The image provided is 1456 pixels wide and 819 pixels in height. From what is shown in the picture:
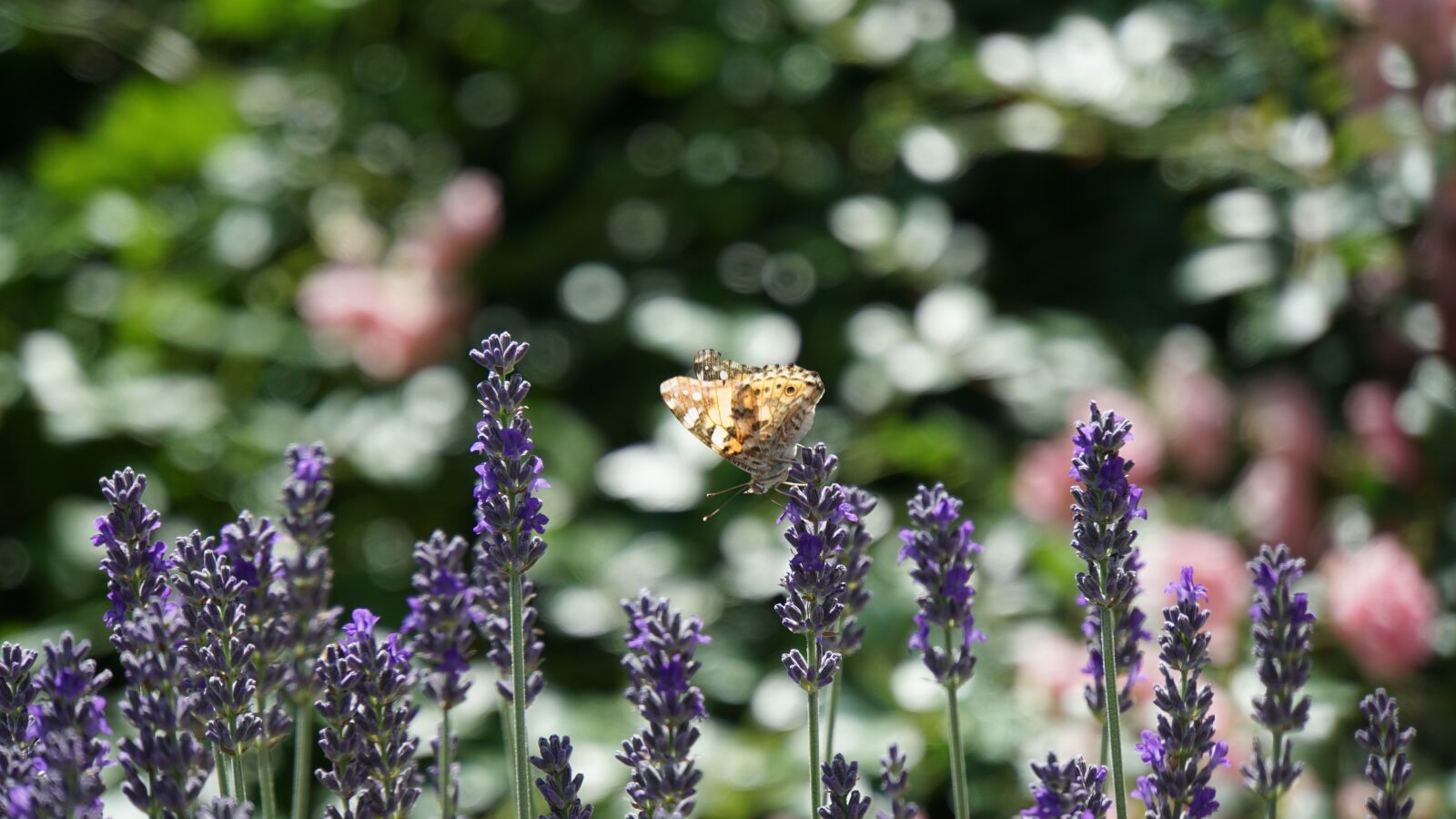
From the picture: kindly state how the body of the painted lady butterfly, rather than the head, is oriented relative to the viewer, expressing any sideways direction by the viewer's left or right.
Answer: facing to the left of the viewer

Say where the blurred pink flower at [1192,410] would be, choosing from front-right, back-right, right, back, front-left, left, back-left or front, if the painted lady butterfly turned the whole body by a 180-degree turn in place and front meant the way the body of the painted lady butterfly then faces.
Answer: front-left

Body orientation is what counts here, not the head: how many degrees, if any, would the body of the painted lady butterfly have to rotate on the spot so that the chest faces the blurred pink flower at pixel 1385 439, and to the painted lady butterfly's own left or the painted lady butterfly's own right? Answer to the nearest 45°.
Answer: approximately 135° to the painted lady butterfly's own right

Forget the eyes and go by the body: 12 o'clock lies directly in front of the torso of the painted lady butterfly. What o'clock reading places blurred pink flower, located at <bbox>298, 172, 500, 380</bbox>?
The blurred pink flower is roughly at 2 o'clock from the painted lady butterfly.

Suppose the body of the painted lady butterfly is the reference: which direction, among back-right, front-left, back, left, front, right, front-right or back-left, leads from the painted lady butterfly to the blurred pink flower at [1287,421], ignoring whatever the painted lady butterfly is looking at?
back-right

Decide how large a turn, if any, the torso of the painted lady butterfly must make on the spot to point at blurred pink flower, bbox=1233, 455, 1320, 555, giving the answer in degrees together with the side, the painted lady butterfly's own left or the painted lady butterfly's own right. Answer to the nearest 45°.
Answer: approximately 135° to the painted lady butterfly's own right

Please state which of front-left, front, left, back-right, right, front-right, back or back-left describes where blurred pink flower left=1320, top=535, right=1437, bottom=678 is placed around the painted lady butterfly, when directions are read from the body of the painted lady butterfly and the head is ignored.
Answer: back-right
